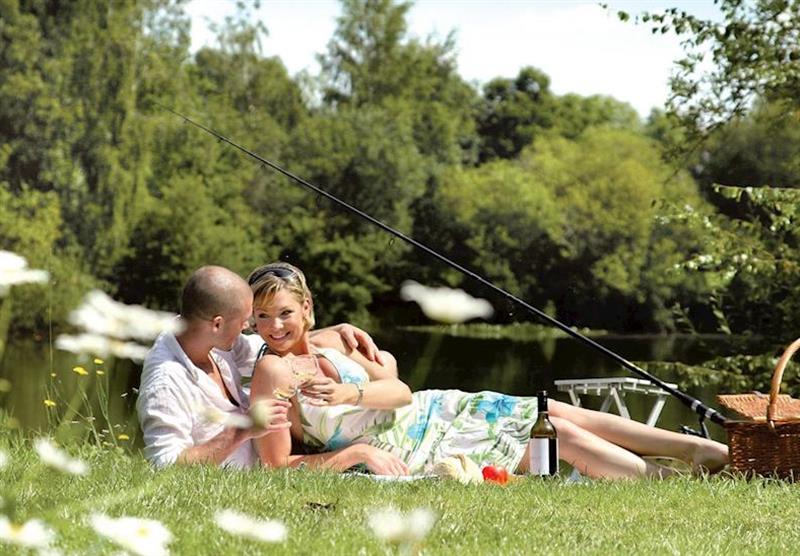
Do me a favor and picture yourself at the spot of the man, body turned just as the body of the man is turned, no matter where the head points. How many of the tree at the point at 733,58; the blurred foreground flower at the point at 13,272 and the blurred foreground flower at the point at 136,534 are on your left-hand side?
1

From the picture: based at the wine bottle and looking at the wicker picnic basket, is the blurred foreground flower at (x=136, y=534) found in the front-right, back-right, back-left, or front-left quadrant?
back-right

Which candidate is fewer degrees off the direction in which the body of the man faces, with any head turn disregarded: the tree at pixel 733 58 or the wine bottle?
the wine bottle

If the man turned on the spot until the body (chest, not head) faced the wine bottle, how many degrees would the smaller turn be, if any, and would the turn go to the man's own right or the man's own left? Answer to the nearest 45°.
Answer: approximately 45° to the man's own left

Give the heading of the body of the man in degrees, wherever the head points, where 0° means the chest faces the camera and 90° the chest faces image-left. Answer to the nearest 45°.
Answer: approximately 315°

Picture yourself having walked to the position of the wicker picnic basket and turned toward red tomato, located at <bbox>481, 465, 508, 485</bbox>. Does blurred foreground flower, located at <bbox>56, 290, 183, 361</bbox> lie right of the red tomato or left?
left

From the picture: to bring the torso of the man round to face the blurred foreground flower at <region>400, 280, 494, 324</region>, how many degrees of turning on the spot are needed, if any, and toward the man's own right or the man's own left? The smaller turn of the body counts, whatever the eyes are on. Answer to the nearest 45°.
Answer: approximately 45° to the man's own right

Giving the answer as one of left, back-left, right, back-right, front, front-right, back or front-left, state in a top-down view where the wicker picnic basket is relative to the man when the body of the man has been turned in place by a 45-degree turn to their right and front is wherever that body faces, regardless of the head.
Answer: left

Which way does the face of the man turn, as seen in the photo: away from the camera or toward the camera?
away from the camera

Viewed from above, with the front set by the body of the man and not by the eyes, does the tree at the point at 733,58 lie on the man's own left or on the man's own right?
on the man's own left
